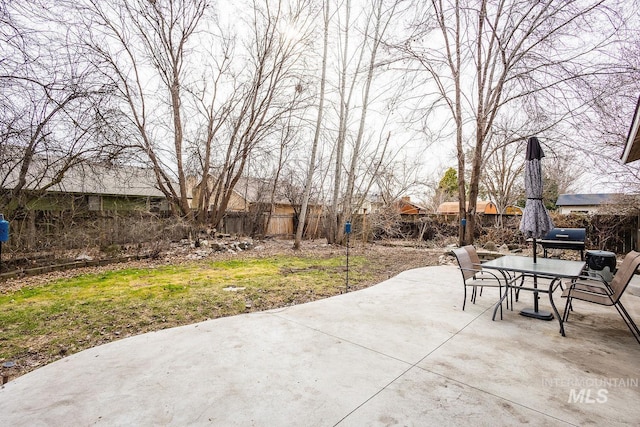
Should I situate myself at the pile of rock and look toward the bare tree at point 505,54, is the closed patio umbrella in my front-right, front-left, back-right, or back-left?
front-right

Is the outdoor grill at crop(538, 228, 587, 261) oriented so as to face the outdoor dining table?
yes

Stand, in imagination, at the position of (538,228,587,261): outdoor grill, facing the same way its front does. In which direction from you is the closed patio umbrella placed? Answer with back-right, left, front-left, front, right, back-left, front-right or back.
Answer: front

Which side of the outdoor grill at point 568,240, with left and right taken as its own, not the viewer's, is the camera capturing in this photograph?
front

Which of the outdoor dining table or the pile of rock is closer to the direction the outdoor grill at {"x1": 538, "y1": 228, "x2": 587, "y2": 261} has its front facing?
the outdoor dining table
